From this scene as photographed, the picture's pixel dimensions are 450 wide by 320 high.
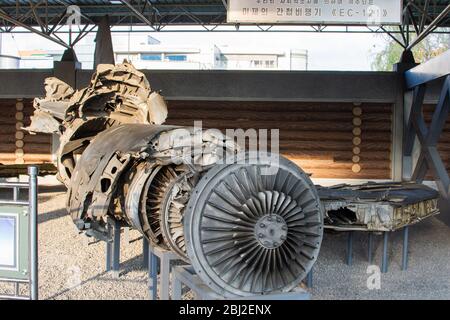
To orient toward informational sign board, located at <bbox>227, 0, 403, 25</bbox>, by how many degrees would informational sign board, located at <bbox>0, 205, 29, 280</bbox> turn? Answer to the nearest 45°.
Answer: approximately 135° to its left

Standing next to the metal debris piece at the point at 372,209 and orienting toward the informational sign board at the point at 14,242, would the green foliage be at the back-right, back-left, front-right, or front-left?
back-right

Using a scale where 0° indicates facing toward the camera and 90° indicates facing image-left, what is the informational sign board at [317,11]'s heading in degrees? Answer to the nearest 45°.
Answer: approximately 0°

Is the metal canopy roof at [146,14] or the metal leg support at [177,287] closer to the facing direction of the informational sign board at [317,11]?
the metal leg support

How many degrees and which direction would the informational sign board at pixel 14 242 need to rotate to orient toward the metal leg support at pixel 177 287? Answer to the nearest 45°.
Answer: approximately 90° to its left

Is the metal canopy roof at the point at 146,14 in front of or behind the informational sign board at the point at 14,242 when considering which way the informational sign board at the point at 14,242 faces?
behind

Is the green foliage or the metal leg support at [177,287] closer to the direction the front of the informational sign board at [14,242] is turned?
the metal leg support

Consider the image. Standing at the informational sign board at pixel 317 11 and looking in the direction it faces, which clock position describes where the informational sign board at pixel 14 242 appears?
the informational sign board at pixel 14 242 is roughly at 1 o'clock from the informational sign board at pixel 317 11.

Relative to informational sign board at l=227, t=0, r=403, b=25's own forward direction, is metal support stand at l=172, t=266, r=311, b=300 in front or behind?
in front

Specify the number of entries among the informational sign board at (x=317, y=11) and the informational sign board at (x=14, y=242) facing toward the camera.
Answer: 2

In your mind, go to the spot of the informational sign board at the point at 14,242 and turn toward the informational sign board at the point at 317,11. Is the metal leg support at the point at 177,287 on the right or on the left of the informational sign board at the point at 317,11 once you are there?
right

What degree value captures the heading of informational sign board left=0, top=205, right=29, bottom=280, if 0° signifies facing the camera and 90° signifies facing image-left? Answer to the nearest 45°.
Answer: approximately 0°

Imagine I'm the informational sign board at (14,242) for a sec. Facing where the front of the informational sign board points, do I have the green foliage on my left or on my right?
on my left

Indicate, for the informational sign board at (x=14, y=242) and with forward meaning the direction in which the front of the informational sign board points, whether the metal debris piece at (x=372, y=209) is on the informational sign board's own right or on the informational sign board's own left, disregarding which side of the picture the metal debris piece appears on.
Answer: on the informational sign board's own left
